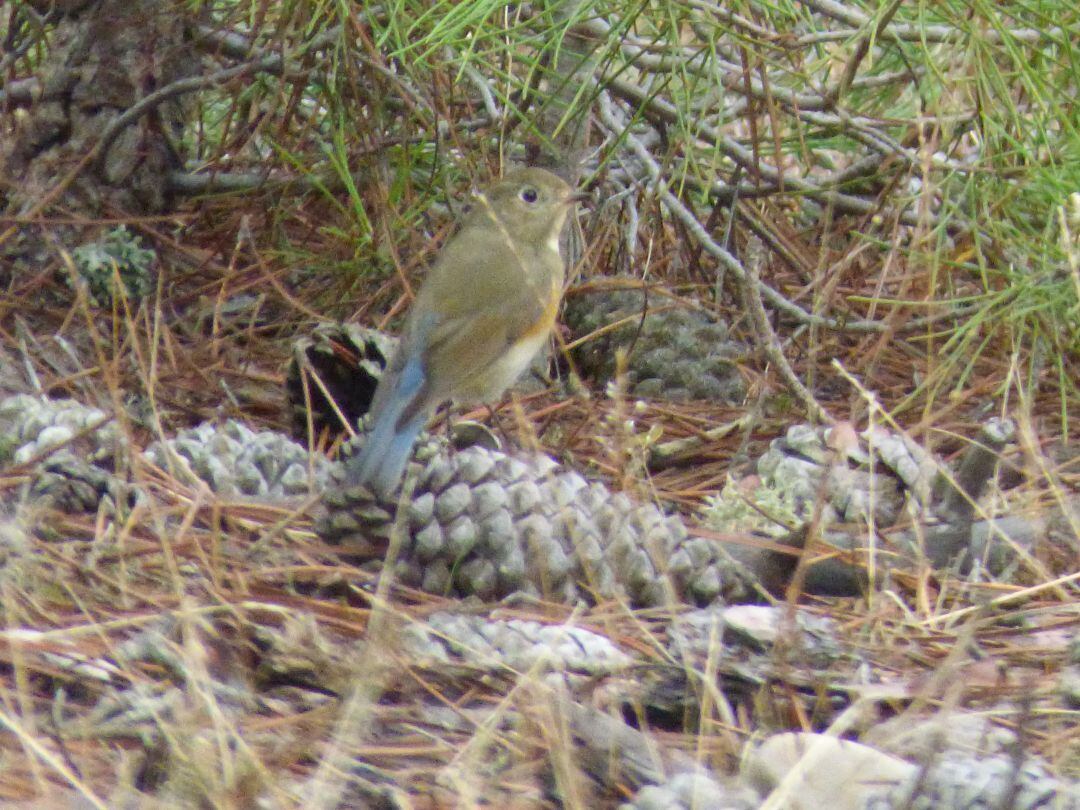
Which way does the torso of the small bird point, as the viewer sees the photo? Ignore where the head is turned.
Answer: to the viewer's right
